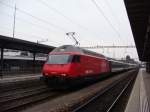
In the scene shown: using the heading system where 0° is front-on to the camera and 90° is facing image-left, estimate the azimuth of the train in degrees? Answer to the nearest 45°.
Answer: approximately 45°
